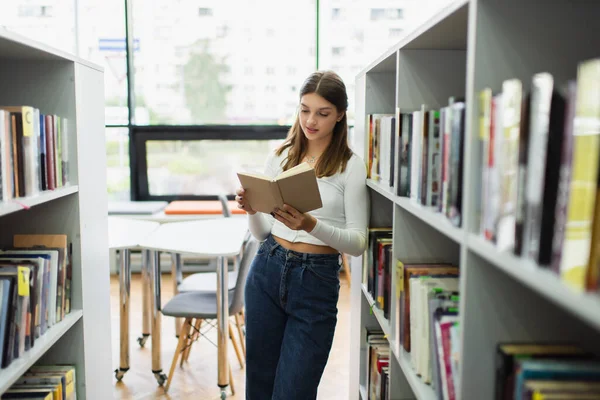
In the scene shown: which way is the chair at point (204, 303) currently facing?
to the viewer's left

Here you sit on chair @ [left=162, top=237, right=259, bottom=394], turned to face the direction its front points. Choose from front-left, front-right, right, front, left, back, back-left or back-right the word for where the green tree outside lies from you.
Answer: right

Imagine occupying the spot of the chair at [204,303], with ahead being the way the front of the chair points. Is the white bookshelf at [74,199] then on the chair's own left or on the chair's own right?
on the chair's own left

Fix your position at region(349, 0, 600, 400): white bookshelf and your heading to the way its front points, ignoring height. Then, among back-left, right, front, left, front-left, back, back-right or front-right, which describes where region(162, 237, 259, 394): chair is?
front-right

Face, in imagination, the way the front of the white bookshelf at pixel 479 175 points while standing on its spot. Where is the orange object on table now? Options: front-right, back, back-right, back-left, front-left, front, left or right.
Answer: front-right

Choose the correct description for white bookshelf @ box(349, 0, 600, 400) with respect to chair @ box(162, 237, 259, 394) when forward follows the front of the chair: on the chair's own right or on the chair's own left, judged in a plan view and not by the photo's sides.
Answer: on the chair's own left

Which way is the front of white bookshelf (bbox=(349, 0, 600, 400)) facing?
to the viewer's left

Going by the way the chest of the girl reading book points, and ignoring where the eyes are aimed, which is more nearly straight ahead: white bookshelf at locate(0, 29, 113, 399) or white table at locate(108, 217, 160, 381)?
the white bookshelf

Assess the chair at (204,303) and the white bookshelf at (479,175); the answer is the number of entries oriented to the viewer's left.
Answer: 2

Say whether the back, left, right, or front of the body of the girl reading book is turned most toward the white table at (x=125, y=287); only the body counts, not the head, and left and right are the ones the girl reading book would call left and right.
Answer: right

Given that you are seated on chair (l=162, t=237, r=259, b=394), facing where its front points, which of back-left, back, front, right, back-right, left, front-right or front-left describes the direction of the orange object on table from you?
right
